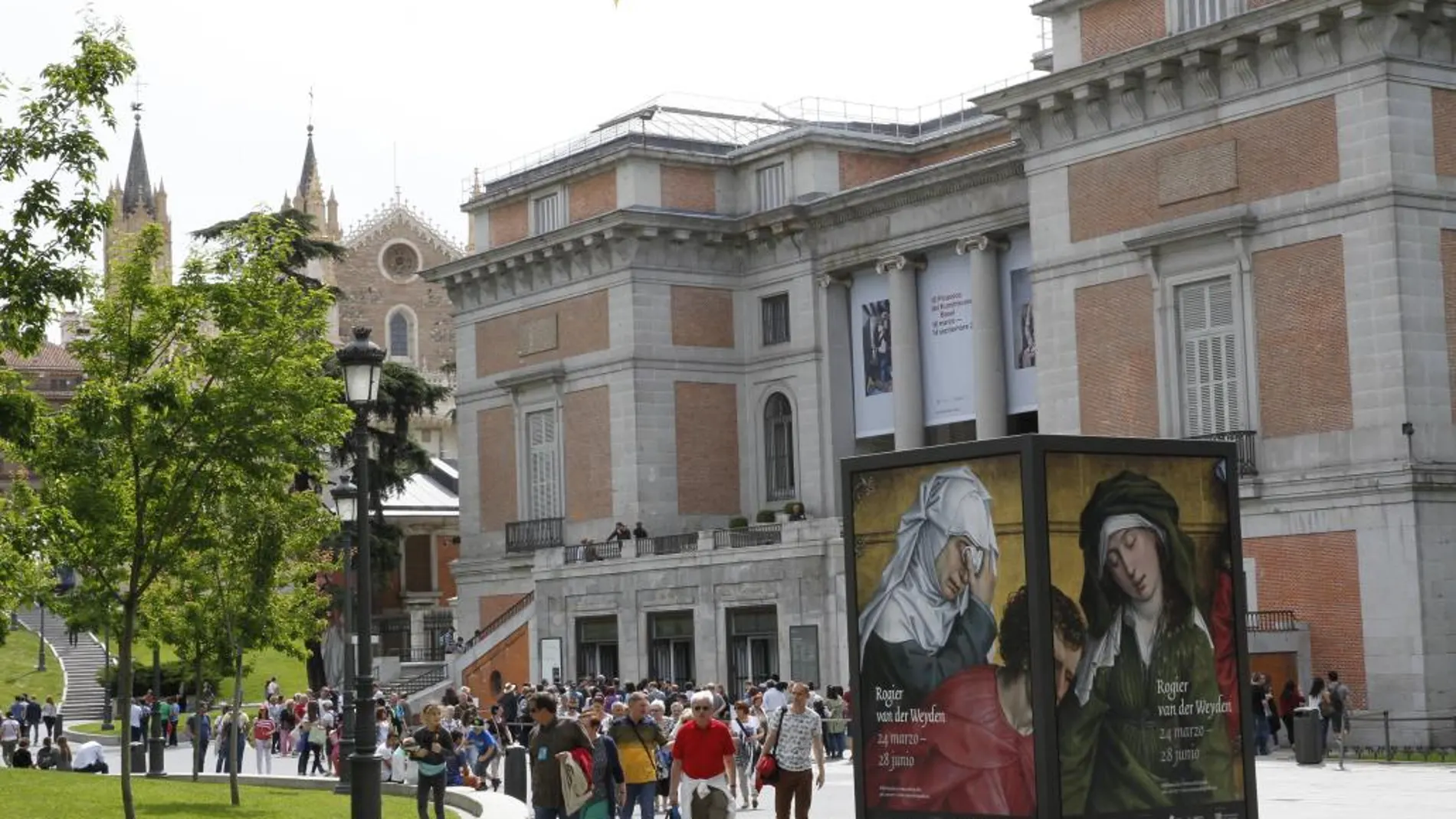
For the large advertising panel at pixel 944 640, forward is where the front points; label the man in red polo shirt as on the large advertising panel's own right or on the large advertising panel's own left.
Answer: on the large advertising panel's own right

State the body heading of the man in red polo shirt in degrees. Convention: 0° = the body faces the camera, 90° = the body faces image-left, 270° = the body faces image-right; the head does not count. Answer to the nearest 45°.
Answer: approximately 0°

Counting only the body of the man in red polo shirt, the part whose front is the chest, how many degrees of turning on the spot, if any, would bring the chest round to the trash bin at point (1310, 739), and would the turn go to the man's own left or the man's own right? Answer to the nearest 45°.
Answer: approximately 135° to the man's own left

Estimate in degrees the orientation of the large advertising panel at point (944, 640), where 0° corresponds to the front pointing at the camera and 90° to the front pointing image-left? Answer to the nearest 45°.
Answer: approximately 45°

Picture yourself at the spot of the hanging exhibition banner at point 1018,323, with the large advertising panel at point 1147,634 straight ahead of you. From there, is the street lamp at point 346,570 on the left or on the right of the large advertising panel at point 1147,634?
right
